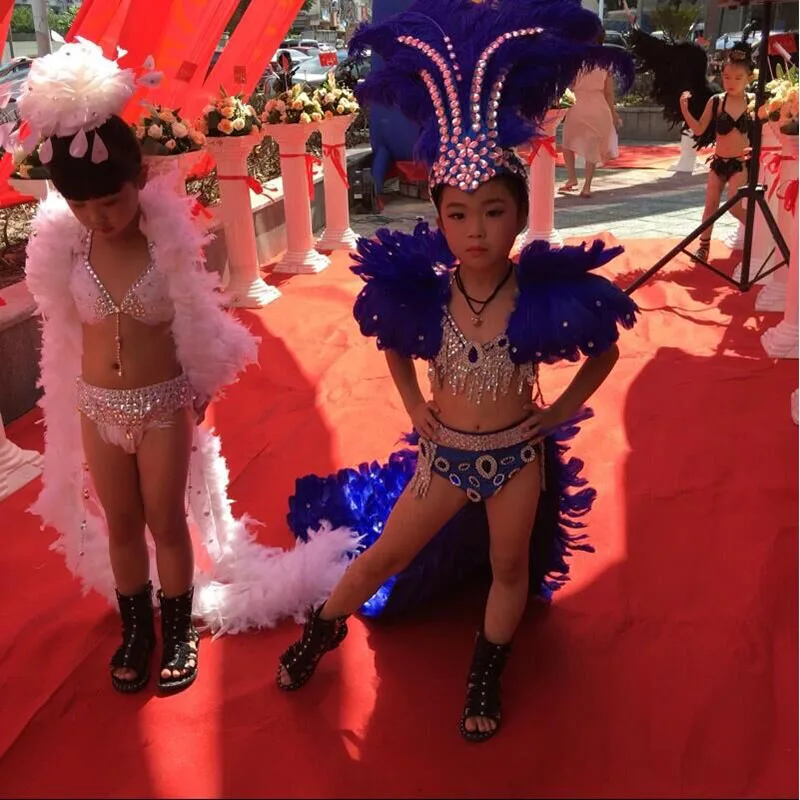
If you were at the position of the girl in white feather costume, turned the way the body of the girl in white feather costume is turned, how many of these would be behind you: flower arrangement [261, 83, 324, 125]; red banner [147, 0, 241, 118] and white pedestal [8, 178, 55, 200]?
3

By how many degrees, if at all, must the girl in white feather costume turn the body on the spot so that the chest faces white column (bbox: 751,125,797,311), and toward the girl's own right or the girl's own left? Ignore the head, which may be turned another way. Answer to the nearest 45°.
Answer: approximately 135° to the girl's own left

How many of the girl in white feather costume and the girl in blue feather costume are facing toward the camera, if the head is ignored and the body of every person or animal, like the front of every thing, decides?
2

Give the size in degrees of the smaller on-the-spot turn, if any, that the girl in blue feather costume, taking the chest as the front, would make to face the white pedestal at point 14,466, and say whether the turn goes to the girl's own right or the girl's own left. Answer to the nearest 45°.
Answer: approximately 135° to the girl's own right

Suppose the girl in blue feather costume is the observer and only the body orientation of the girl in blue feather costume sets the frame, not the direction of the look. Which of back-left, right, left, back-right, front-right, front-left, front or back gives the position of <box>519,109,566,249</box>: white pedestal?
back

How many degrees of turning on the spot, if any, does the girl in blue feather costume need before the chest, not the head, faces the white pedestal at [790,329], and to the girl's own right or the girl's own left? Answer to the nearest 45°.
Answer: approximately 135° to the girl's own left

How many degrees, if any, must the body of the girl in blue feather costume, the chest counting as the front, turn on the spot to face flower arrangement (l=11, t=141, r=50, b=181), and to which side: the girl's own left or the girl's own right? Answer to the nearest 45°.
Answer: approximately 135° to the girl's own right

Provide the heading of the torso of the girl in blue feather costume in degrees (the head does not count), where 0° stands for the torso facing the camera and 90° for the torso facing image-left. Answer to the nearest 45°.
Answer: approximately 0°

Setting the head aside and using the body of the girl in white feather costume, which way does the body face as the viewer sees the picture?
toward the camera
